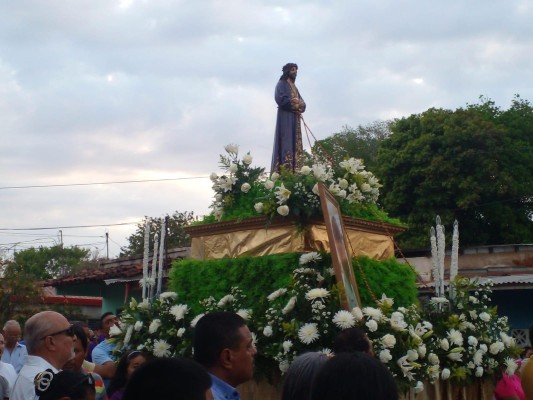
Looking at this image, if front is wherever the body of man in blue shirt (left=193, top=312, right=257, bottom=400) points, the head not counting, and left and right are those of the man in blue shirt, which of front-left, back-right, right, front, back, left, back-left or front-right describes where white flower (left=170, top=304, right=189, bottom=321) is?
left

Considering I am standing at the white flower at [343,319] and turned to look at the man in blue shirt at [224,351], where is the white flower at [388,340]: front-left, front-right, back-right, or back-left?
back-left

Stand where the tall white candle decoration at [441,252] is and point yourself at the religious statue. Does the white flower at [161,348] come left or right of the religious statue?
left

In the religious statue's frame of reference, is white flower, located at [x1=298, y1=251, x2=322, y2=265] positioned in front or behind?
in front

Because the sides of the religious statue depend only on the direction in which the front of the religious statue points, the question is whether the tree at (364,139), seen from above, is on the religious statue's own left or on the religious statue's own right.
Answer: on the religious statue's own left

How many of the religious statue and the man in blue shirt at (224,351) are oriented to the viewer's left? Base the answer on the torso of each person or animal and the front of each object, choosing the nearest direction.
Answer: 0

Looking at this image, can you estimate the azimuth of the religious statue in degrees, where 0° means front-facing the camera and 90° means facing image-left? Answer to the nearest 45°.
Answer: approximately 315°

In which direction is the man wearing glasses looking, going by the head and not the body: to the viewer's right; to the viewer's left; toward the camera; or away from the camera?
to the viewer's right

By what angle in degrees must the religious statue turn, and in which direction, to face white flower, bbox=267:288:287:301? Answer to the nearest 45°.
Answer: approximately 45° to its right
